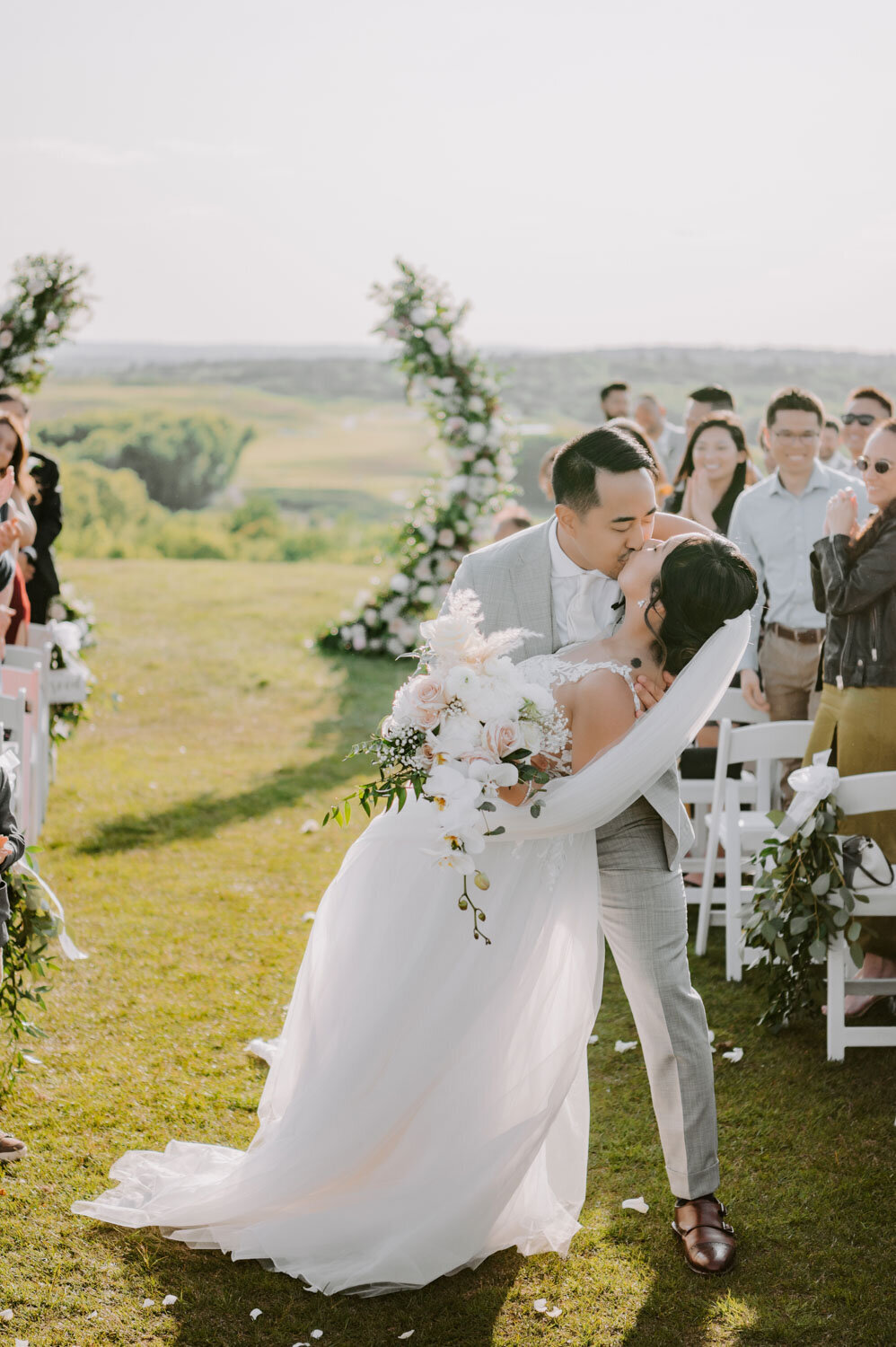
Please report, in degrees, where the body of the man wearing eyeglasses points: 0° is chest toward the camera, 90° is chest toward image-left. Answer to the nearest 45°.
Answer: approximately 0°

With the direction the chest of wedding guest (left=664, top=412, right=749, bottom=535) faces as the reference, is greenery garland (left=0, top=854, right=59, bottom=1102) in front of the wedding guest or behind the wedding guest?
in front

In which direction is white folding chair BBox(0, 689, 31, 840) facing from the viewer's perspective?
away from the camera

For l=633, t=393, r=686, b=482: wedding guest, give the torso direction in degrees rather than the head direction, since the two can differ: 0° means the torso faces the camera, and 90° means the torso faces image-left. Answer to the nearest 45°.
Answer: approximately 45°

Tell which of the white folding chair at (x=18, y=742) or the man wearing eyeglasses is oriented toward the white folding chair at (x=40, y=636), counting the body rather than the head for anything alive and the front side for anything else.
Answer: the white folding chair at (x=18, y=742)

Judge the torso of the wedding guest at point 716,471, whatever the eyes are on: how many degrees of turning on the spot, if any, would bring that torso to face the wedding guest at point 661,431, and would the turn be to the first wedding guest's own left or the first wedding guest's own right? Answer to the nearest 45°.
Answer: approximately 135° to the first wedding guest's own right
